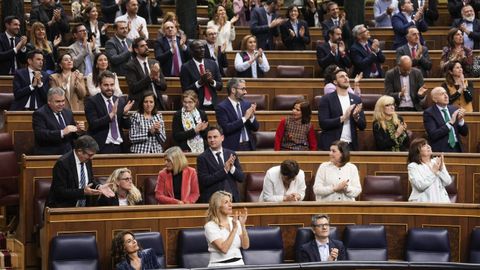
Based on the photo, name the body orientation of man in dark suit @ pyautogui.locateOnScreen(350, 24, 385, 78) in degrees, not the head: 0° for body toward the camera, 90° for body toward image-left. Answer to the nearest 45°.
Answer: approximately 315°

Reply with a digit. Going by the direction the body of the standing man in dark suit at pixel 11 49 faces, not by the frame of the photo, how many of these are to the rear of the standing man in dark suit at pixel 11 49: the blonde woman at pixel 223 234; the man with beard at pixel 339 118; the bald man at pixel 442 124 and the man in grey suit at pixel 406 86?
0

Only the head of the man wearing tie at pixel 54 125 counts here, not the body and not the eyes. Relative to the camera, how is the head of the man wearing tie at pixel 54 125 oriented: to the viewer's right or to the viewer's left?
to the viewer's right

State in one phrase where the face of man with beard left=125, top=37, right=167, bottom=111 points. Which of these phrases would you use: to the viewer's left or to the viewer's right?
to the viewer's right

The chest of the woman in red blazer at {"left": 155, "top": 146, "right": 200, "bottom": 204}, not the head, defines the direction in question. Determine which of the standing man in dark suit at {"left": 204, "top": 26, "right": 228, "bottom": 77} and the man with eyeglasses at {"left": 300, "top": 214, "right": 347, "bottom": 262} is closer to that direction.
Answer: the man with eyeglasses

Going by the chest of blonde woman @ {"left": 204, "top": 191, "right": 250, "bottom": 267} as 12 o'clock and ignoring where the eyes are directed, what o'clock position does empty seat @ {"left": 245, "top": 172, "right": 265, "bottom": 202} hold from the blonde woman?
The empty seat is roughly at 8 o'clock from the blonde woman.

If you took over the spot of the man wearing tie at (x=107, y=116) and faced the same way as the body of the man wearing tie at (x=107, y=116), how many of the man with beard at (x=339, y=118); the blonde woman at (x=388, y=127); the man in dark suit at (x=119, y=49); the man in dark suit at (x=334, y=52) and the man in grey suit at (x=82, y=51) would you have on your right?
0

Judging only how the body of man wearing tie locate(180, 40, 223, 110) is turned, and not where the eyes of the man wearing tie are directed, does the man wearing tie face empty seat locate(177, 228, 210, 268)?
yes

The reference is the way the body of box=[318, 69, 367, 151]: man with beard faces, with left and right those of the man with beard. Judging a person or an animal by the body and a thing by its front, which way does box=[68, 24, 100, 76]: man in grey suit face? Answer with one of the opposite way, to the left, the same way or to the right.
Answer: the same way

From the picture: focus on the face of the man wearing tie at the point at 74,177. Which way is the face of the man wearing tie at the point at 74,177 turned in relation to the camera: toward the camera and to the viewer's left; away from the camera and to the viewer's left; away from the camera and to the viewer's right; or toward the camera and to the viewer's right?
toward the camera and to the viewer's right

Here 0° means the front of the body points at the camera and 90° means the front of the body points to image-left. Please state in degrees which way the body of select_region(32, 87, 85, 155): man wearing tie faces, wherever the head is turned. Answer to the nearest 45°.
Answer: approximately 315°

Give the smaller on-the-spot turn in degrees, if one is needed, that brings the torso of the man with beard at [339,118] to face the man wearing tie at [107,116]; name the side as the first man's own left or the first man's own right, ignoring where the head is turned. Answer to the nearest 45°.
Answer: approximately 135° to the first man's own right

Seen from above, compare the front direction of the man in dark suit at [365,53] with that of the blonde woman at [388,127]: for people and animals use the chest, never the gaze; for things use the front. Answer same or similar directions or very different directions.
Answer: same or similar directions

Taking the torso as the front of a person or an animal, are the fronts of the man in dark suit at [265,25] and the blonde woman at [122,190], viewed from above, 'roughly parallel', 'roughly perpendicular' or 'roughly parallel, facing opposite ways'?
roughly parallel

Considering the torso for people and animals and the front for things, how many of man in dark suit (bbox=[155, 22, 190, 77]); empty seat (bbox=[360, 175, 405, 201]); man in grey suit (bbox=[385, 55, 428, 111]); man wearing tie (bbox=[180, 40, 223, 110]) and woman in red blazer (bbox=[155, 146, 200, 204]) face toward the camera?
5

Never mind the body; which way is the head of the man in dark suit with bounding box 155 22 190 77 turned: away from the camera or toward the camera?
toward the camera

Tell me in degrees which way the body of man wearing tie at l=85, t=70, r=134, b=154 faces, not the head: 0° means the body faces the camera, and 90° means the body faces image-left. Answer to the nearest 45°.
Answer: approximately 315°

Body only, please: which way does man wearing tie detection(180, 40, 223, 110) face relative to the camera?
toward the camera
